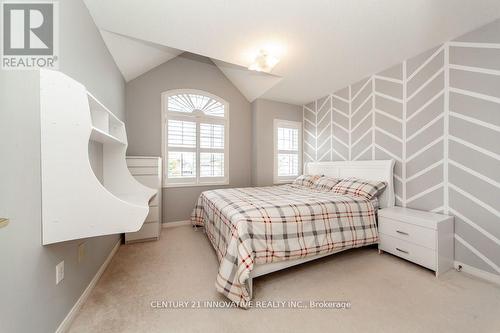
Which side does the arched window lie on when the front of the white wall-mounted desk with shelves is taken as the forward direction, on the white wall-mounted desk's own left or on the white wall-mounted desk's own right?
on the white wall-mounted desk's own left

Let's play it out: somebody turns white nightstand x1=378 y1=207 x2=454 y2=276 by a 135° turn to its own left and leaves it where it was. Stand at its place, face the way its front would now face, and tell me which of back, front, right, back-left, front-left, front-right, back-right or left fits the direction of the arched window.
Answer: back

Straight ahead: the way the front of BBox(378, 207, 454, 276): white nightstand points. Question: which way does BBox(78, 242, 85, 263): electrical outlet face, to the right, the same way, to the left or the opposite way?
the opposite way

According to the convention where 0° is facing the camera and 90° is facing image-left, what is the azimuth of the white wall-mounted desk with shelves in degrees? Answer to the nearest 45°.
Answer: approximately 270°

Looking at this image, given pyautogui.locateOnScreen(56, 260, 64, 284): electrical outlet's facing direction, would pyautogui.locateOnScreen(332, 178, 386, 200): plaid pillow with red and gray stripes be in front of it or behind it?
in front

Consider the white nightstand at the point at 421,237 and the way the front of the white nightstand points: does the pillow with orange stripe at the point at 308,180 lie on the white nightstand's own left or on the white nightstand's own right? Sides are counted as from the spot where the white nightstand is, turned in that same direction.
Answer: on the white nightstand's own right

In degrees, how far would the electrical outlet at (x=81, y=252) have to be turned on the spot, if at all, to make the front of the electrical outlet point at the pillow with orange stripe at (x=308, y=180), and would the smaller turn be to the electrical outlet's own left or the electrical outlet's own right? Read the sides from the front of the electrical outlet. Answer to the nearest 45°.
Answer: approximately 45° to the electrical outlet's own left
